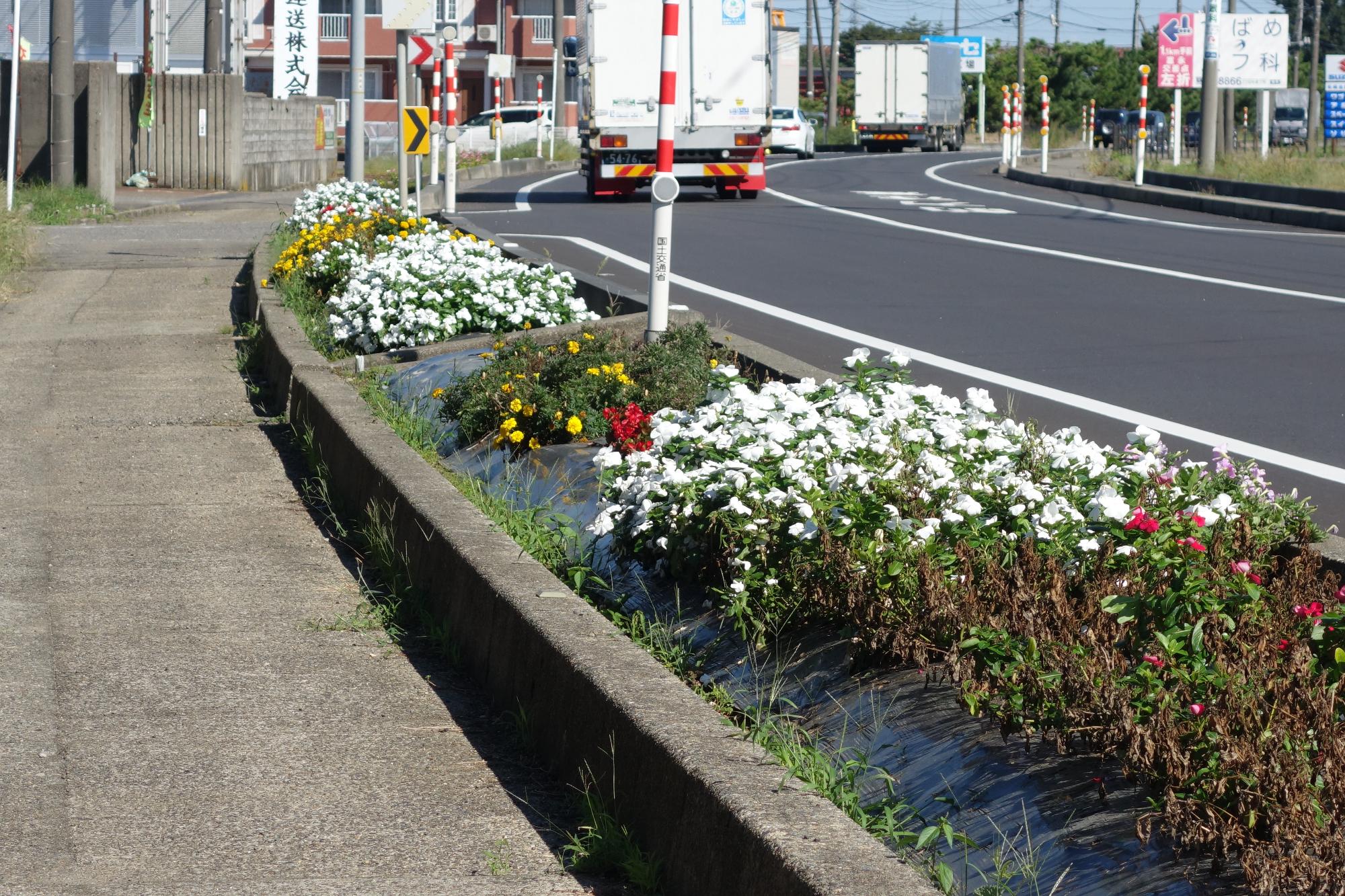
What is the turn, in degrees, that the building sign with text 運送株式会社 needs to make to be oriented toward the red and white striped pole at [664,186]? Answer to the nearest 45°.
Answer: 0° — it already faces it

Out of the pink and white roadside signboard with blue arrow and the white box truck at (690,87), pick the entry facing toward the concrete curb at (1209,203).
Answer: the pink and white roadside signboard with blue arrow

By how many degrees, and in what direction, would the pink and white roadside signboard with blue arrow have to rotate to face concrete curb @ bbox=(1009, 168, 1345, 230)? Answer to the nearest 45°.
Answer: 0° — it already faces it

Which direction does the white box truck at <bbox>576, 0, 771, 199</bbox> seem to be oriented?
away from the camera

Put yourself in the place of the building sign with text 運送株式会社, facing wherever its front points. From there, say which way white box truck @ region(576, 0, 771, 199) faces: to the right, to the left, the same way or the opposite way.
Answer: the opposite way

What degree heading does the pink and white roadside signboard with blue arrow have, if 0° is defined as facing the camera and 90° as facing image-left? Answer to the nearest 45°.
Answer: approximately 0°

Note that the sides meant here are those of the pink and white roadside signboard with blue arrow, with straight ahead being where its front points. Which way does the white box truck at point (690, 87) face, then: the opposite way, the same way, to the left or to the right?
the opposite way
